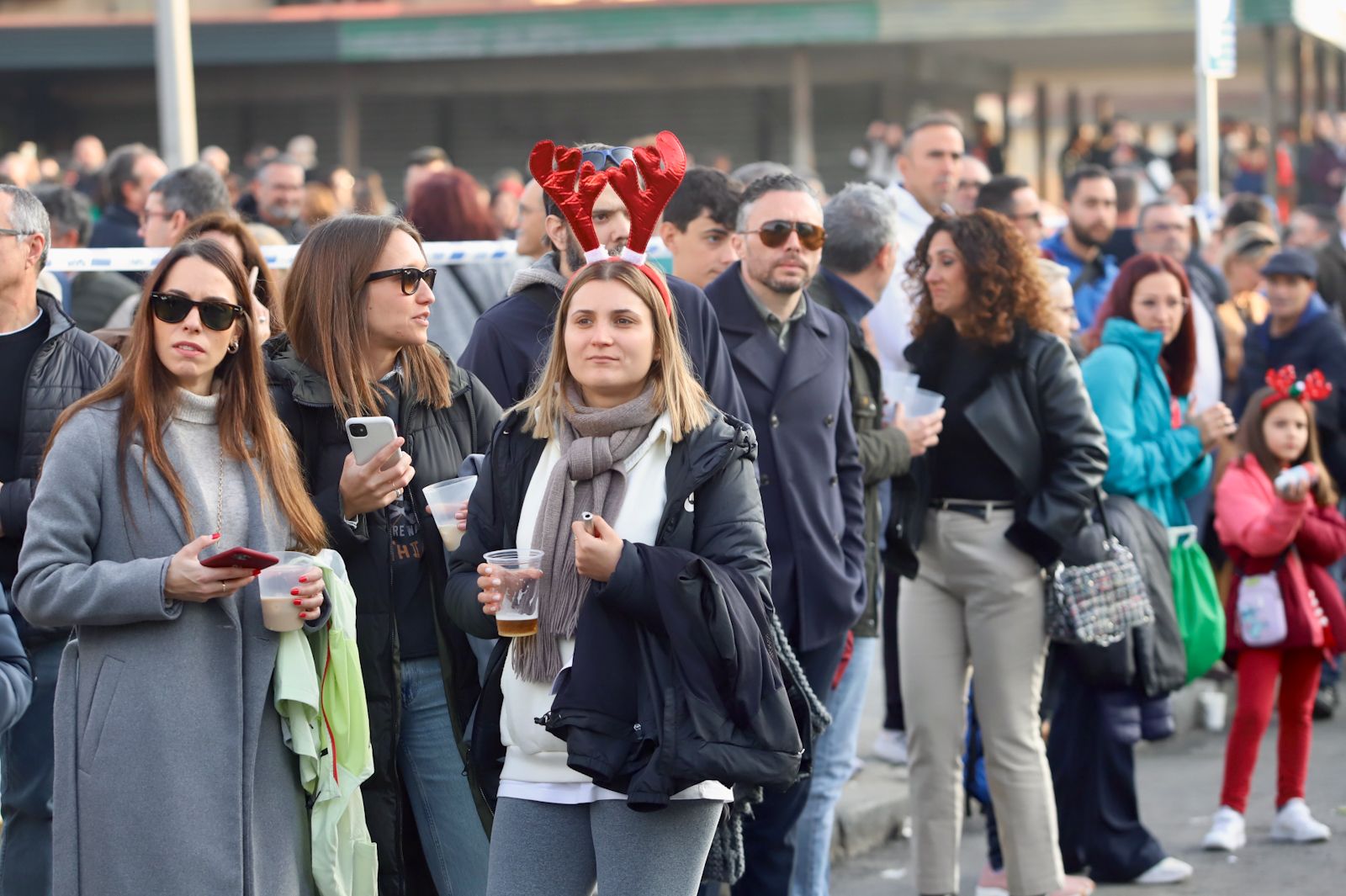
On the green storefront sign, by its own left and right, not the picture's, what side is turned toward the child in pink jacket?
front

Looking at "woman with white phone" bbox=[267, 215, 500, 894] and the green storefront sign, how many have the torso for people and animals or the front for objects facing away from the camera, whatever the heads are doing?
0

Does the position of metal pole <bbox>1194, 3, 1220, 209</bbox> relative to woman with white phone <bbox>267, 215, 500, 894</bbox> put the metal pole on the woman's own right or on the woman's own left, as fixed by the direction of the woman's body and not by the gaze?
on the woman's own left

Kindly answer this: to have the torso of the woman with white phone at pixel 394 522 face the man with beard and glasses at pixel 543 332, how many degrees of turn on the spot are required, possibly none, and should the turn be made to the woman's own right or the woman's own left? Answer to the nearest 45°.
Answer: approximately 90° to the woman's own left

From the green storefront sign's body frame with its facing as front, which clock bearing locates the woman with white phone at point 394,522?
The woman with white phone is roughly at 12 o'clock from the green storefront sign.

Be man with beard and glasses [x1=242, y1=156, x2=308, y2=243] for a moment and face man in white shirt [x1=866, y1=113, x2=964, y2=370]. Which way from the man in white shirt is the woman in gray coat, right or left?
right

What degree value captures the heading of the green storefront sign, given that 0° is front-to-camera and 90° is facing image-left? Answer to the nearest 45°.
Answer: approximately 0°

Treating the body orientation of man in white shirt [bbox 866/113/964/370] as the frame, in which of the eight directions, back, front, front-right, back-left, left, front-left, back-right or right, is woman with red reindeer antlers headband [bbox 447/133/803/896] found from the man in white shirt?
front-right

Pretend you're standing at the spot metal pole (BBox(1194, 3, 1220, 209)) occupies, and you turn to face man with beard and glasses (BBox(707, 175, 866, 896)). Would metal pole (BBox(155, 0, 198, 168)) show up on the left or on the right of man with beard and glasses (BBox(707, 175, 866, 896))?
right

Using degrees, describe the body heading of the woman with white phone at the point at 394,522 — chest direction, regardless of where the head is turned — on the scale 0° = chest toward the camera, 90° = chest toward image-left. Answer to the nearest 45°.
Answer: approximately 315°

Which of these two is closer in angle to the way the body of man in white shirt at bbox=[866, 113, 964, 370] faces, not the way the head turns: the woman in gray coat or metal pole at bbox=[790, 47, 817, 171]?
the woman in gray coat
